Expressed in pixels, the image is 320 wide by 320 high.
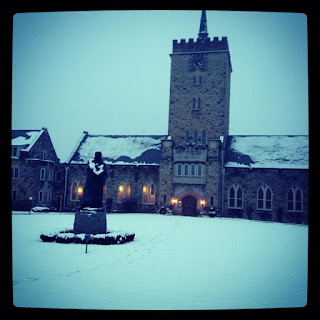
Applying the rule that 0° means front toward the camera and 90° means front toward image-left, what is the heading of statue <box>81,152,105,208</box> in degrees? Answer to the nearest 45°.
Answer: approximately 315°

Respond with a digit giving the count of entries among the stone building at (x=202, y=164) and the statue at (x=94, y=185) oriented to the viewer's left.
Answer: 0

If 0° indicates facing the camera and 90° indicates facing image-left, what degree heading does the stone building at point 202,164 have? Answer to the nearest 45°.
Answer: approximately 0°

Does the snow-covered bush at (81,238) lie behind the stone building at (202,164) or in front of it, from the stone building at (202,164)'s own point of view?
in front

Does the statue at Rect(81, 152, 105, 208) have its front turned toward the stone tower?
no

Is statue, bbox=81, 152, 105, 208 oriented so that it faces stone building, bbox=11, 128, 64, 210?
no
